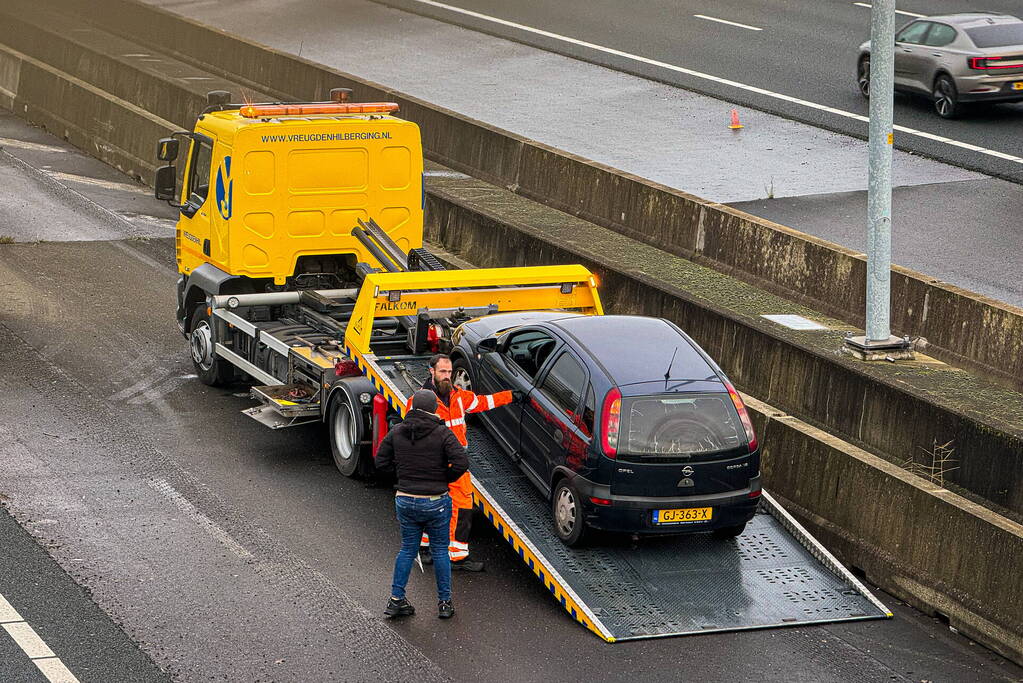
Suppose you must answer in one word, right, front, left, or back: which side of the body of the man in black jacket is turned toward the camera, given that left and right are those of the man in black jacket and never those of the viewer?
back

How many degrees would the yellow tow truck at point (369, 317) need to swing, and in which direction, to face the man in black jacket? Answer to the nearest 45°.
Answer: approximately 135° to its left

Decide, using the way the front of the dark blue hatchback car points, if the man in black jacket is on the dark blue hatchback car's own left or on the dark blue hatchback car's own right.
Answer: on the dark blue hatchback car's own left

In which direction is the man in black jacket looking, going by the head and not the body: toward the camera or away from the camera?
away from the camera

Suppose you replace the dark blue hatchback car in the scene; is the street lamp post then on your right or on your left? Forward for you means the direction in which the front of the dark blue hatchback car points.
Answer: on your right

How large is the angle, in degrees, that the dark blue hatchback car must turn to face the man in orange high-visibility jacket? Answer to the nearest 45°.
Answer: approximately 45° to its left
